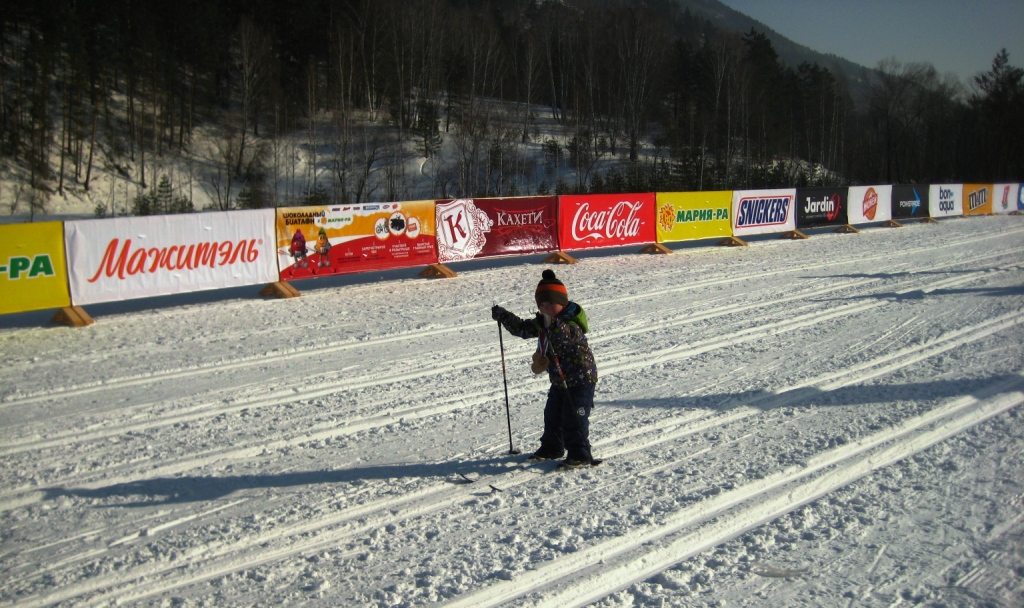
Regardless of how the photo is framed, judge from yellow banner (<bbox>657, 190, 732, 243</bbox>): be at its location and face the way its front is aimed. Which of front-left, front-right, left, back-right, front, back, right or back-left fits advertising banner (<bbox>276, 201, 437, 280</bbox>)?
right

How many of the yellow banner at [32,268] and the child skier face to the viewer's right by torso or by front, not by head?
0

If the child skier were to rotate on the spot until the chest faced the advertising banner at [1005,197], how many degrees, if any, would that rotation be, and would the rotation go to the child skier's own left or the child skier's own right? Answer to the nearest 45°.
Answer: approximately 180°

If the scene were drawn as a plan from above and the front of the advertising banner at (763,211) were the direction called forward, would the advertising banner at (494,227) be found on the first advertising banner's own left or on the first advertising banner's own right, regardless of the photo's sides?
on the first advertising banner's own right

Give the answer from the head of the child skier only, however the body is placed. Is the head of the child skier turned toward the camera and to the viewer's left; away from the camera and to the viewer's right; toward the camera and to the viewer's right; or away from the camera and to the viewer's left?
toward the camera and to the viewer's left

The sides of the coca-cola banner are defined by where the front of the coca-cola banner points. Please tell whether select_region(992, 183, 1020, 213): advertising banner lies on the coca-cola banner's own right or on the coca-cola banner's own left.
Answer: on the coca-cola banner's own left

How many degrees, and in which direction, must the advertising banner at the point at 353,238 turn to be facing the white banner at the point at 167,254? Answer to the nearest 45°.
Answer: approximately 90° to its right

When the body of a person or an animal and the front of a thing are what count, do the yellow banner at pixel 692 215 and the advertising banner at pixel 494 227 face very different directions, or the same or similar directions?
same or similar directions

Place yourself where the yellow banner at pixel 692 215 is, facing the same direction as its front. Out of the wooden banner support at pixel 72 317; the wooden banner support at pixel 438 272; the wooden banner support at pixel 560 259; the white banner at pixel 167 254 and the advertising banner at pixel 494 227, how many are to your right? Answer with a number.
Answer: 5

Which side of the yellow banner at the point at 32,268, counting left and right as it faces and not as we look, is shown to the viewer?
front

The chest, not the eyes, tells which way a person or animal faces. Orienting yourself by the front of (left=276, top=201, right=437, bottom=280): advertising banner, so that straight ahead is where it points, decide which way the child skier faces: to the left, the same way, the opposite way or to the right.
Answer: to the right

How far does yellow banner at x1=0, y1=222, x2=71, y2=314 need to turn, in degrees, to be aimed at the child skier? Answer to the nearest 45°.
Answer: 0° — it already faces them

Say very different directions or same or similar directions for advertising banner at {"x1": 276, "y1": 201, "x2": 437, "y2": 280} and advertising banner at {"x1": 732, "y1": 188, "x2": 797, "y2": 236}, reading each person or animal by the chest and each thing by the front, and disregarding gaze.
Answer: same or similar directions

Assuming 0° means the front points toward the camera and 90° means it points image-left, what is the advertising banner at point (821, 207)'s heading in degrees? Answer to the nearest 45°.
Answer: approximately 315°

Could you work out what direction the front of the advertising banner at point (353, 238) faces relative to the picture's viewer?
facing the viewer and to the right of the viewer

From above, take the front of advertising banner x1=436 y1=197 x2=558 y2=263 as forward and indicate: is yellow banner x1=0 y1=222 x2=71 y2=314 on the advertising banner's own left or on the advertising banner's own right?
on the advertising banner's own right

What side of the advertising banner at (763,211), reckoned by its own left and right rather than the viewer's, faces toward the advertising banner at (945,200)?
left

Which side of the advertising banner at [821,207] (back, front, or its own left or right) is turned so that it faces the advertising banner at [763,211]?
right

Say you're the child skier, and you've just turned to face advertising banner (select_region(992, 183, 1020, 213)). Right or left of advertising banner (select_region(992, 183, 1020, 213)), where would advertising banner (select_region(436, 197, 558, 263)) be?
left

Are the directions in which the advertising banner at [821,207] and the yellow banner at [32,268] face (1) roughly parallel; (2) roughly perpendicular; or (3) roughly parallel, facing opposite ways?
roughly parallel
